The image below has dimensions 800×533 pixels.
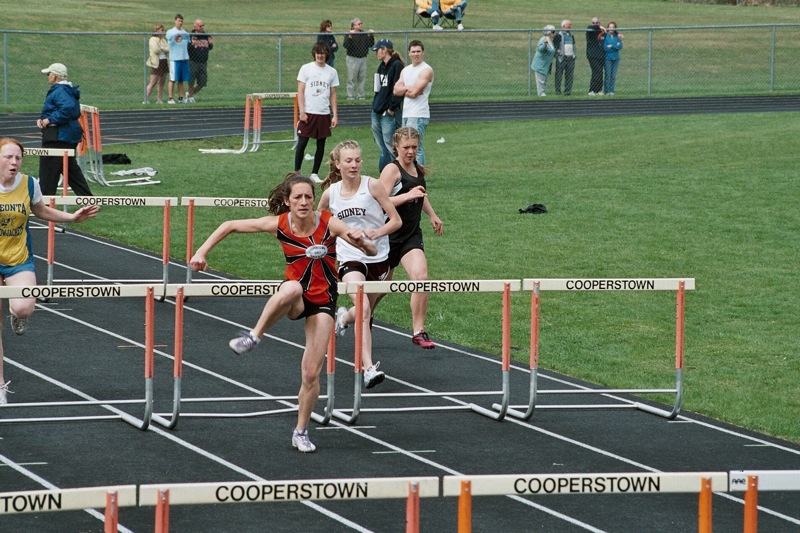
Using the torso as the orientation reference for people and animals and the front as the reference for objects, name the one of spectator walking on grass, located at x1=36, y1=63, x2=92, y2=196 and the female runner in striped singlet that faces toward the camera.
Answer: the female runner in striped singlet

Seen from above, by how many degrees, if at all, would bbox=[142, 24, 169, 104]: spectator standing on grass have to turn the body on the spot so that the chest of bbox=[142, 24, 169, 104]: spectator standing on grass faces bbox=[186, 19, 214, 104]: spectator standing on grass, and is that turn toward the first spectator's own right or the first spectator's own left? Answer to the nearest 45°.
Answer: approximately 90° to the first spectator's own left

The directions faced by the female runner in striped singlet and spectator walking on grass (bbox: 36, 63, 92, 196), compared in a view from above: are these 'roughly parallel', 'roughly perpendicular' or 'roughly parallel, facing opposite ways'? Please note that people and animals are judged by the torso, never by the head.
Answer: roughly perpendicular

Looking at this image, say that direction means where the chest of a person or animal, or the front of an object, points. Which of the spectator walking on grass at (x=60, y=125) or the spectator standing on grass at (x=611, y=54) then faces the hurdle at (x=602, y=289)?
the spectator standing on grass at (x=611, y=54)

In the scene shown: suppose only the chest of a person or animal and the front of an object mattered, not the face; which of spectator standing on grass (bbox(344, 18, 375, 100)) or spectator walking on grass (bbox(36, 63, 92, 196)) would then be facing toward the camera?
spectator standing on grass (bbox(344, 18, 375, 100))

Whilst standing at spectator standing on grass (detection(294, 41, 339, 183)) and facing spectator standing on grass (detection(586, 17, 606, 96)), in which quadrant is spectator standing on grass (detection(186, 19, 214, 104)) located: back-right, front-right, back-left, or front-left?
front-left

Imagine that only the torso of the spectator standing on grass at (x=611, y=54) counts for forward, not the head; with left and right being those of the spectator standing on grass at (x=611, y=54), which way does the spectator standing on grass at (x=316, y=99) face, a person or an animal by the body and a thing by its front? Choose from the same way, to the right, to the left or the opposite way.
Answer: the same way

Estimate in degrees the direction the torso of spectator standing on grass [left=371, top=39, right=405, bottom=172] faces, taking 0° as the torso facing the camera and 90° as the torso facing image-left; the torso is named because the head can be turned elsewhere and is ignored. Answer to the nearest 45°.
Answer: approximately 45°

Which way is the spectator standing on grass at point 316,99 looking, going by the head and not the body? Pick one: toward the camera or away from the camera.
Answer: toward the camera

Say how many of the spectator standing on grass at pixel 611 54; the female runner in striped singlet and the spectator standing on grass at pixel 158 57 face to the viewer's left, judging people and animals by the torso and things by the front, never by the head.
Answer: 0

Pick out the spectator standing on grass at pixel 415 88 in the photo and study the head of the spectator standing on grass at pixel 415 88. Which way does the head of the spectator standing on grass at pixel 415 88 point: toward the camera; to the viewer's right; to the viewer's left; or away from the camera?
toward the camera

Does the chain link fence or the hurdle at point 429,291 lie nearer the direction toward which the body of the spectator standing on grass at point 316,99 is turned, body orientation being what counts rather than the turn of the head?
the hurdle

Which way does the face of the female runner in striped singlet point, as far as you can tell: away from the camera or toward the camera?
toward the camera

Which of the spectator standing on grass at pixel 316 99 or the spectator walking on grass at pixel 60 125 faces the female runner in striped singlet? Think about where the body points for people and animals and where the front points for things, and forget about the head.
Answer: the spectator standing on grass at pixel 316 99

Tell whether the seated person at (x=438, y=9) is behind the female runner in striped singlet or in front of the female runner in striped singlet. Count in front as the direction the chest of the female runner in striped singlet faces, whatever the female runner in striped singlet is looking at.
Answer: behind

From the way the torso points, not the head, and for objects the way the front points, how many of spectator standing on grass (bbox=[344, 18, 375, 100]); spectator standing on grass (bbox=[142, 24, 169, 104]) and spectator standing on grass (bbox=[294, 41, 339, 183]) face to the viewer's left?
0

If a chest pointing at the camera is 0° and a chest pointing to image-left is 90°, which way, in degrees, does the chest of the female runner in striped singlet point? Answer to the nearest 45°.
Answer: approximately 0°

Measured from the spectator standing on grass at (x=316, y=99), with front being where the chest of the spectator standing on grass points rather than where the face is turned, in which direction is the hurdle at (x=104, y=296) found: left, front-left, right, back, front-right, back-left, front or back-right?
front
